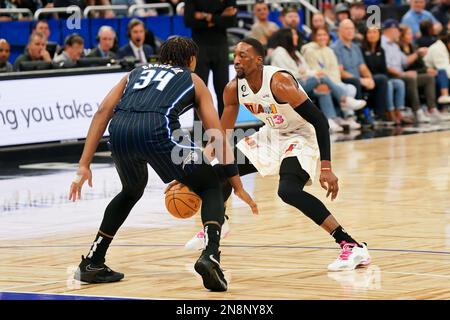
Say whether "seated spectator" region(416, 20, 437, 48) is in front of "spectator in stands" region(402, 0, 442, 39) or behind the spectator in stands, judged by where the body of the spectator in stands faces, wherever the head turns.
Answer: in front

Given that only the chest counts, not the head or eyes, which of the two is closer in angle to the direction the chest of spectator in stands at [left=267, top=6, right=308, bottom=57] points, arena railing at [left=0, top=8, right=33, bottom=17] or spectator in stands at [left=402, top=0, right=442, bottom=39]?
the arena railing

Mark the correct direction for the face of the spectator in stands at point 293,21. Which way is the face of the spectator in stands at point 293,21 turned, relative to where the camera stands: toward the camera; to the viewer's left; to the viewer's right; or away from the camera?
toward the camera

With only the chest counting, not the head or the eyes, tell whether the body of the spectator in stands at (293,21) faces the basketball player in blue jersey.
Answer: yes

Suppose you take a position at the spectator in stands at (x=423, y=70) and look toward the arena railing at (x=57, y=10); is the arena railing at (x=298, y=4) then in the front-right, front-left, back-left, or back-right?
front-right

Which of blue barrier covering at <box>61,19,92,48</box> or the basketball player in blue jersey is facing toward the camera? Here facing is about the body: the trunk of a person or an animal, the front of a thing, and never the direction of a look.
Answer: the blue barrier covering

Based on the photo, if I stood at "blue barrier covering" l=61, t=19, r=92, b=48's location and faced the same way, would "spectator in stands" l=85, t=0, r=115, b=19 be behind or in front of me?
behind

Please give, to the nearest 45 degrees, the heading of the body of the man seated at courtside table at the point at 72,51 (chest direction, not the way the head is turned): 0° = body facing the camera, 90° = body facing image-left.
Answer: approximately 315°

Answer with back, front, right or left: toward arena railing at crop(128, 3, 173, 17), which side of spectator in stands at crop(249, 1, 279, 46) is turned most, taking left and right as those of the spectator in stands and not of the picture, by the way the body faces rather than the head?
right

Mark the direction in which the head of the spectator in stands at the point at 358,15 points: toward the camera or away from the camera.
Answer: toward the camera

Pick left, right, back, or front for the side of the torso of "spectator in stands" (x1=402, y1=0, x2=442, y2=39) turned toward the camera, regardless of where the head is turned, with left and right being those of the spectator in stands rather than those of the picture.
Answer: front

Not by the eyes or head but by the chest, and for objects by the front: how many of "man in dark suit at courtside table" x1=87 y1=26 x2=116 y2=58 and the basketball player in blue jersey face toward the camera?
1

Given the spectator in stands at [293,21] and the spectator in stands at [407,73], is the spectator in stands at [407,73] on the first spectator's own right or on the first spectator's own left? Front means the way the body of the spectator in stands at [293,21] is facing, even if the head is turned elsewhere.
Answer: on the first spectator's own left

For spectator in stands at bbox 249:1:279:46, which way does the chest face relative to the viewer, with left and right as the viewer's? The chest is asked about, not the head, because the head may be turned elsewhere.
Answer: facing the viewer

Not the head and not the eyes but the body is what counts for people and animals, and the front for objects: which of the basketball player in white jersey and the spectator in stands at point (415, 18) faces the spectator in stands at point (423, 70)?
the spectator in stands at point (415, 18)

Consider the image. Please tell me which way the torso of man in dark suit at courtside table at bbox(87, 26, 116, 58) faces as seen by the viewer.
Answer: toward the camera

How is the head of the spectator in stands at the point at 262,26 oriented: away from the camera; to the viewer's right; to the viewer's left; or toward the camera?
toward the camera

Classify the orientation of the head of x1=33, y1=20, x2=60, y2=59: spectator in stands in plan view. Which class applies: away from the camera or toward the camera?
toward the camera
